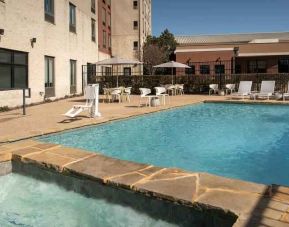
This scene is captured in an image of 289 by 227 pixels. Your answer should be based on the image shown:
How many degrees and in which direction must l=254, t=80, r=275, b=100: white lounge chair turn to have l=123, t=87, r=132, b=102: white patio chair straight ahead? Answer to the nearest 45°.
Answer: approximately 45° to its right

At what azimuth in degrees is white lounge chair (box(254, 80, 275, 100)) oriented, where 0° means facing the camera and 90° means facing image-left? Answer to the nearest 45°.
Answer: approximately 45°

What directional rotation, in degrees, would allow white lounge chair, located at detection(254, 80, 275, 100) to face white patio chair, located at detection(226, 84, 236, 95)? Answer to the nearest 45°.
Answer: approximately 90° to its right

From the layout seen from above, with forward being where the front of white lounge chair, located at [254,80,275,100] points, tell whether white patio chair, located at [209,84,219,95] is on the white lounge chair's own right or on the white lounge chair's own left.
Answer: on the white lounge chair's own right

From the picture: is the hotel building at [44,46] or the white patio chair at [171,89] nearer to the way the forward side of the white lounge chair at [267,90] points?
the hotel building

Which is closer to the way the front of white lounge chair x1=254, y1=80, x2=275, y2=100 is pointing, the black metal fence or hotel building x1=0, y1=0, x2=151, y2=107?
the hotel building

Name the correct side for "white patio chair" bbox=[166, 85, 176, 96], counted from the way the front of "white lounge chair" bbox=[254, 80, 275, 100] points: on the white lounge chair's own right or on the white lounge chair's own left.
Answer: on the white lounge chair's own right

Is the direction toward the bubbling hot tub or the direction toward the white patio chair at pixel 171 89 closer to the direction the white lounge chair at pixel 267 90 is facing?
the bubbling hot tub
